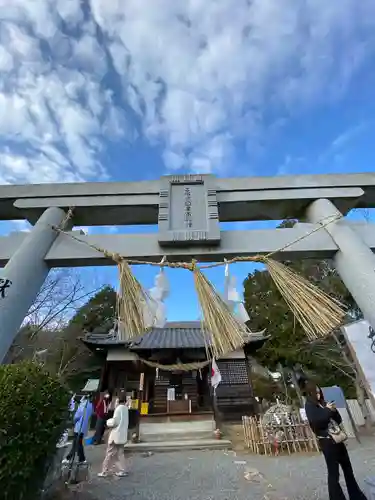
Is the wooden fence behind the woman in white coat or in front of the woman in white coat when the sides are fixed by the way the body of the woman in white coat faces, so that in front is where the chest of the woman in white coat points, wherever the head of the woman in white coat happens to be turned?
behind

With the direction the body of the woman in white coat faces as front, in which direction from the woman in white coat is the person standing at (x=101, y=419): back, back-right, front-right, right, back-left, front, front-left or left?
right

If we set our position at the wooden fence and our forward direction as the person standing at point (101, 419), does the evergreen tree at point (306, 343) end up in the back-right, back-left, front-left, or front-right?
back-right

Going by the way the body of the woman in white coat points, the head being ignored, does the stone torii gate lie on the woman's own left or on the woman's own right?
on the woman's own left

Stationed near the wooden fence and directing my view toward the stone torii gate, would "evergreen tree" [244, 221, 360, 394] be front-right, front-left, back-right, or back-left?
back-left

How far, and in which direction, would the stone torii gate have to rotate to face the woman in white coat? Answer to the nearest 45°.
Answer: approximately 180°

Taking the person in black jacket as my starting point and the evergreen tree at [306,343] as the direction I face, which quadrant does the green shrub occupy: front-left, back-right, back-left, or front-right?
back-left

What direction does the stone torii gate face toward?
toward the camera

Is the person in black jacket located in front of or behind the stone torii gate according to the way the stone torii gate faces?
behind

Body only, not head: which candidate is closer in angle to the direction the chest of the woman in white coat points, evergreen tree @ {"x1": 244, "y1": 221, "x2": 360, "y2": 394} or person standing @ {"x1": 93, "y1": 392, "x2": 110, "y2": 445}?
the person standing
